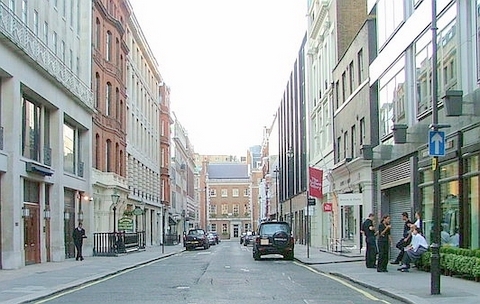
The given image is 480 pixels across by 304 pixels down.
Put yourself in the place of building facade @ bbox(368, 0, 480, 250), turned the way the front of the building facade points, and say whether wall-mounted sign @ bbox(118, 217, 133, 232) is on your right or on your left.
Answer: on your right

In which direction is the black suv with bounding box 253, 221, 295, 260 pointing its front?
away from the camera

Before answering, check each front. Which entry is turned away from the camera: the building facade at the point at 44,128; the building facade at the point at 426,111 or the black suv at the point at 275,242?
the black suv

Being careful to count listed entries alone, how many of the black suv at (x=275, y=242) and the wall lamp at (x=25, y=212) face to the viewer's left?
0

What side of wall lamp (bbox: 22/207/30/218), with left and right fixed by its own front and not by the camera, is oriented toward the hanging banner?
left

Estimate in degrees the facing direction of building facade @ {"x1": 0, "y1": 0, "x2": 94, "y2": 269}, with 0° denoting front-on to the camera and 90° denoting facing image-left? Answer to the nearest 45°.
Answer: approximately 315°

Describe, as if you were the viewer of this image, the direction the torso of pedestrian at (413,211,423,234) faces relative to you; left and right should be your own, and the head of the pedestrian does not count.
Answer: facing to the left of the viewer

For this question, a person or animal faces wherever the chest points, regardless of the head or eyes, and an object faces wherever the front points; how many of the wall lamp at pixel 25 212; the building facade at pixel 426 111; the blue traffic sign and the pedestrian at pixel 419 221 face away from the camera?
0

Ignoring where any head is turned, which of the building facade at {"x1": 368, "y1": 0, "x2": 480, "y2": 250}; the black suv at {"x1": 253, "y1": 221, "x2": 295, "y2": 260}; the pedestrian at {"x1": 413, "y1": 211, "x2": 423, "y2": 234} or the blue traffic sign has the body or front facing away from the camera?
the black suv

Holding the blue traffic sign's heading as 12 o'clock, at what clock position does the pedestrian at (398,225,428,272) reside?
The pedestrian is roughly at 6 o'clock from the blue traffic sign.
